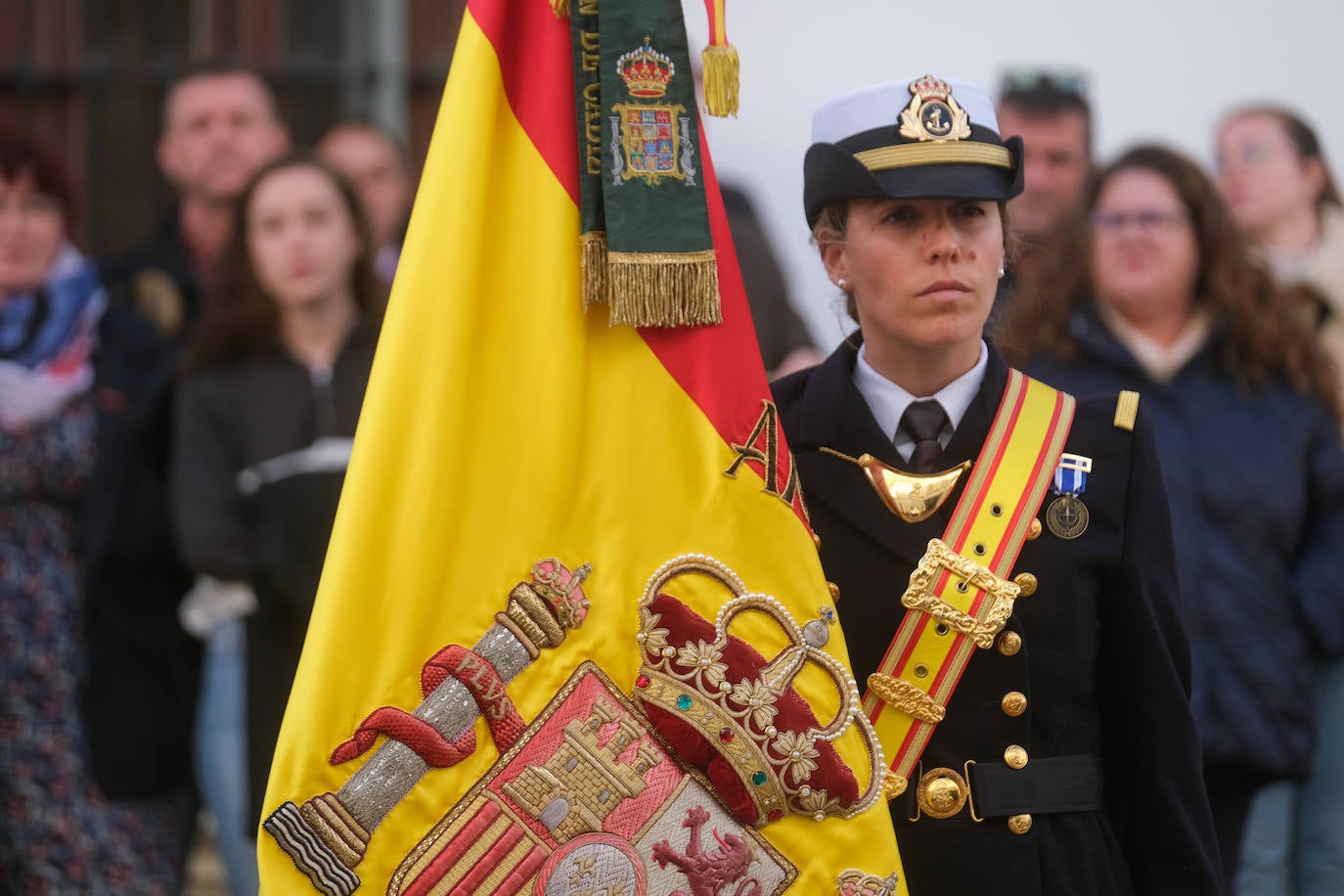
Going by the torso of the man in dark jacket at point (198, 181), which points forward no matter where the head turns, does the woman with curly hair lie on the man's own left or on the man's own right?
on the man's own left

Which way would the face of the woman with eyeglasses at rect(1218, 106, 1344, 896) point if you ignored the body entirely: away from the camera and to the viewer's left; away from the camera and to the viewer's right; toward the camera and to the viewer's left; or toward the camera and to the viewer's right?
toward the camera and to the viewer's left

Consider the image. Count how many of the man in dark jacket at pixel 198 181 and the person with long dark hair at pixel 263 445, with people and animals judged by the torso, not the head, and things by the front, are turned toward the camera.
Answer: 2

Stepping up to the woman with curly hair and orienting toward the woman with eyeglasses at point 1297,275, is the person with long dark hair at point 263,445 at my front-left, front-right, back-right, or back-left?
back-left

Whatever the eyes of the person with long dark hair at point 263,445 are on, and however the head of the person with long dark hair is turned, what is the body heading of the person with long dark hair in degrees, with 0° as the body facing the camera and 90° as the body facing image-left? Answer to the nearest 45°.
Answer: approximately 0°

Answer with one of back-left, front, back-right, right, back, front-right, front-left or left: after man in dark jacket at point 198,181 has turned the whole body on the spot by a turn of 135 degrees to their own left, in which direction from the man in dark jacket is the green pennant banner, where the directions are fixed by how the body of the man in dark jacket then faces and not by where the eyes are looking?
back-right

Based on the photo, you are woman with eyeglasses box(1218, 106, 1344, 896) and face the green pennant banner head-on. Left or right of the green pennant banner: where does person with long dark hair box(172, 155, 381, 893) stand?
right

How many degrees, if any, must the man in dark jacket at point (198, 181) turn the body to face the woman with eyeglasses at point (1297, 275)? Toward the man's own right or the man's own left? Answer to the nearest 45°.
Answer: approximately 45° to the man's own left

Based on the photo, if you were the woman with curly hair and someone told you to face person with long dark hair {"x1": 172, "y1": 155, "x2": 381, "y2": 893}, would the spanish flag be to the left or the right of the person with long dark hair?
left

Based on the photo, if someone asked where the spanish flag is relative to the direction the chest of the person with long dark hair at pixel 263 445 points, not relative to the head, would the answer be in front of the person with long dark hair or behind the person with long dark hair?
in front

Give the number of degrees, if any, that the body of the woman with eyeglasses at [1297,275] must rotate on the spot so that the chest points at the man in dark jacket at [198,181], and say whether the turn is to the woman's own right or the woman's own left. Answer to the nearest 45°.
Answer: approximately 45° to the woman's own right

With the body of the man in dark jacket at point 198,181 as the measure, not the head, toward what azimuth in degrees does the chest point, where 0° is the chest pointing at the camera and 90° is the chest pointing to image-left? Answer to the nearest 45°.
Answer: approximately 0°
